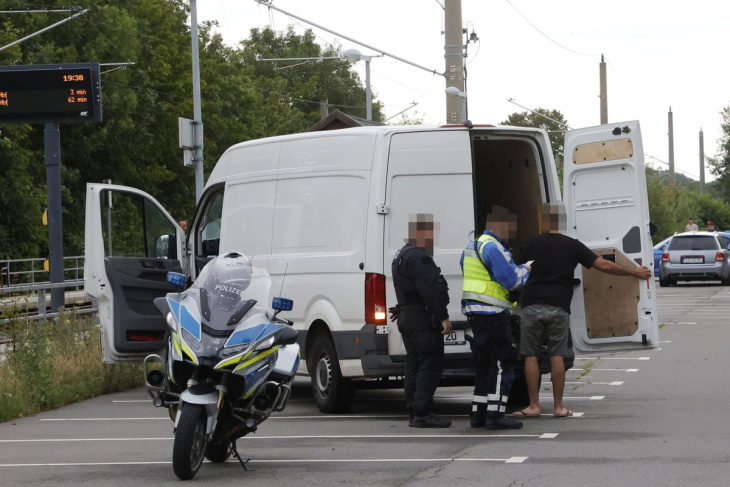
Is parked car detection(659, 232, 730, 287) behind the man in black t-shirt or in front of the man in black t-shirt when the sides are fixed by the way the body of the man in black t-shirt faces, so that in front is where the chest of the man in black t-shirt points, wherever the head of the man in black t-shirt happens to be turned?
in front

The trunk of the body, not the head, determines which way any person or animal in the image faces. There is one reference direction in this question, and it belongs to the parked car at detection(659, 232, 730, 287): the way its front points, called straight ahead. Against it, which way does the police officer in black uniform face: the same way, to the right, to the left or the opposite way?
to the right

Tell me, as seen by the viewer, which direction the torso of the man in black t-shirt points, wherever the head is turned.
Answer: away from the camera

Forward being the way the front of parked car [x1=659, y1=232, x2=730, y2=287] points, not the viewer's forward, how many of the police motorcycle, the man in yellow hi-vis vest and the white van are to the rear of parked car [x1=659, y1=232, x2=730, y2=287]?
3

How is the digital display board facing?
toward the camera

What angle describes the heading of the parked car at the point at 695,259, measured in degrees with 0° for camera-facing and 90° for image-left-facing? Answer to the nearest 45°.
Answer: approximately 180°

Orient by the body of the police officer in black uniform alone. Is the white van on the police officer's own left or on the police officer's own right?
on the police officer's own left

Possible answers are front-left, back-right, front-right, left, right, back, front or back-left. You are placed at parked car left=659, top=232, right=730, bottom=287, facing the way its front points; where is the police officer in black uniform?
back

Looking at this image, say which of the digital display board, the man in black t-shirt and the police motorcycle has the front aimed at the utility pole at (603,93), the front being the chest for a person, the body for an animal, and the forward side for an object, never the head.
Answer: the man in black t-shirt

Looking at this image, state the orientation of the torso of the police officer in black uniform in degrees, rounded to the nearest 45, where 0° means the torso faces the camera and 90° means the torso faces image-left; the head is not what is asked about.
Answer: approximately 270°
